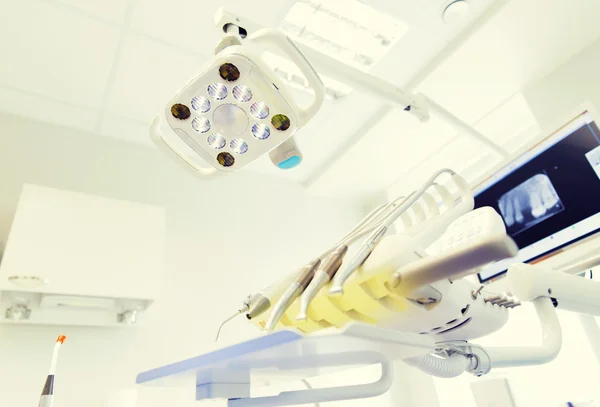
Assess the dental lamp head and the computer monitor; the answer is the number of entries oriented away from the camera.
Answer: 0

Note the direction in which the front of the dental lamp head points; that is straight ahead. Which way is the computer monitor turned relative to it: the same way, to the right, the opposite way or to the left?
the same way

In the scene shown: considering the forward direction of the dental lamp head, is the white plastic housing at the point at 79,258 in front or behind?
behind

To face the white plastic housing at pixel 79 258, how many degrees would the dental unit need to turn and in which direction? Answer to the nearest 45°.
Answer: approximately 90° to its right

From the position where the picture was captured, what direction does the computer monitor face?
facing the viewer and to the left of the viewer

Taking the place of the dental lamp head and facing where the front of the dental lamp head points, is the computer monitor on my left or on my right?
on my left

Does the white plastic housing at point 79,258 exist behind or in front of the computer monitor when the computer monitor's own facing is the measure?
in front

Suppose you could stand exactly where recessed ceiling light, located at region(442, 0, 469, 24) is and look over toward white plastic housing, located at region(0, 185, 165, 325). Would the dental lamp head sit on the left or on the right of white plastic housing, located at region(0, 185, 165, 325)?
left

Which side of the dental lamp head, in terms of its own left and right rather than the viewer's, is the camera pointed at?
front
